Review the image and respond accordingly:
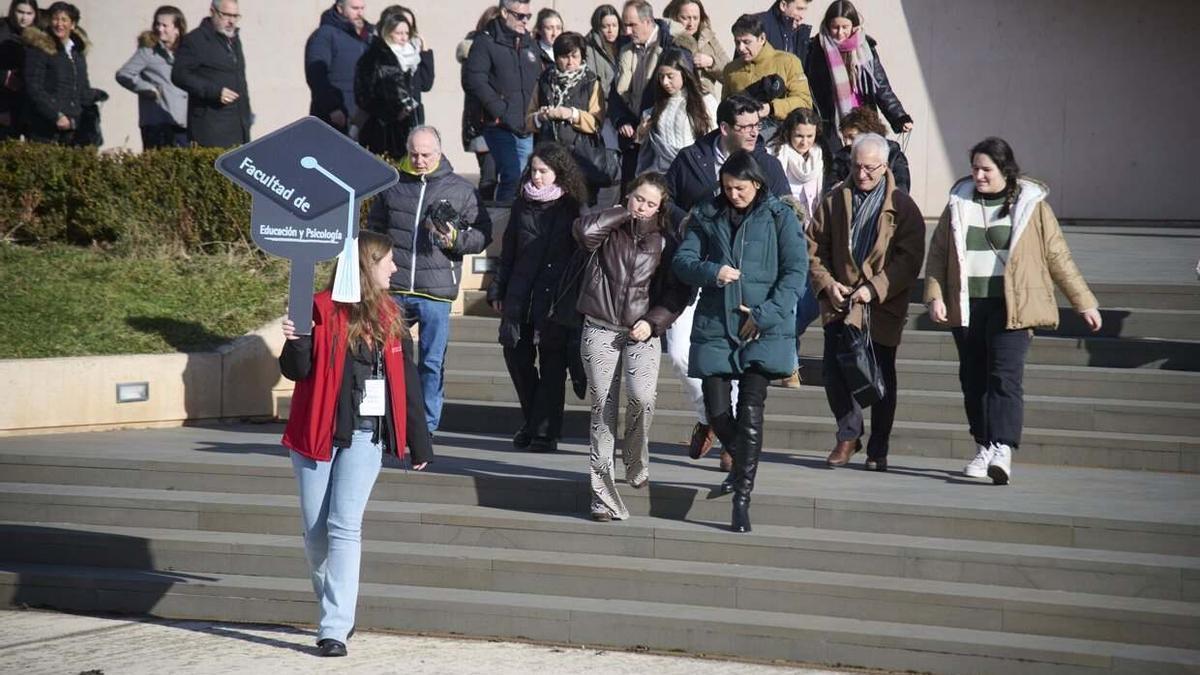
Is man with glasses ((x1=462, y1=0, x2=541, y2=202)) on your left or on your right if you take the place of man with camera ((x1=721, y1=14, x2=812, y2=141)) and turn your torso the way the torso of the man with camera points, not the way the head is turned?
on your right

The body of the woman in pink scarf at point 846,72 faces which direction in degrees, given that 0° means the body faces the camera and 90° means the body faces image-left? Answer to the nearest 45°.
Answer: approximately 0°

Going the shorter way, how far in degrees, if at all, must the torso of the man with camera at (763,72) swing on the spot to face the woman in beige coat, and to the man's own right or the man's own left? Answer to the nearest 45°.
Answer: approximately 90° to the man's own left

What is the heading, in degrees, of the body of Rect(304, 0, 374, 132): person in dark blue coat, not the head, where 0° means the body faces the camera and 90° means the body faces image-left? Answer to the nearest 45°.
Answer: approximately 315°

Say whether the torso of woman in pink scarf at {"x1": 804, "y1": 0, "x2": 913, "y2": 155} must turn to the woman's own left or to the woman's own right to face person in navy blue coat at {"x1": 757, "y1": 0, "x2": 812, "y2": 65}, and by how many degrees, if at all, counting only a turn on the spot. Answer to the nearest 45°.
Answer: approximately 135° to the woman's own right

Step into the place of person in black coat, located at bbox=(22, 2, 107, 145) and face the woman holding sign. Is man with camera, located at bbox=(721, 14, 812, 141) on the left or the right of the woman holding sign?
left

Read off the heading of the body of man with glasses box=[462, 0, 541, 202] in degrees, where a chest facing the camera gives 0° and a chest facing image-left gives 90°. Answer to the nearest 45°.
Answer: approximately 315°
